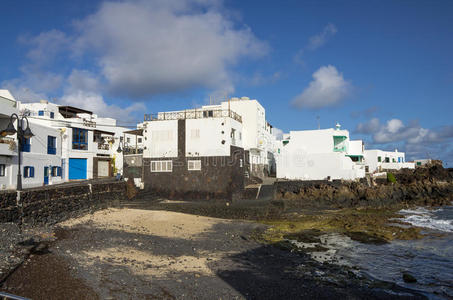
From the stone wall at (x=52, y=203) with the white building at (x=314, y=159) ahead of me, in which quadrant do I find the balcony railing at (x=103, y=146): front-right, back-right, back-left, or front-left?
front-left

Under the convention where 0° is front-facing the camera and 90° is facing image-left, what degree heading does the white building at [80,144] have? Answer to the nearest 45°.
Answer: approximately 315°

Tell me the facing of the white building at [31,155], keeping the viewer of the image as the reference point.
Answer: facing the viewer and to the right of the viewer

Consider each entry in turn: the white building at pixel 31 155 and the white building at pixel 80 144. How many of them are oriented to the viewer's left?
0

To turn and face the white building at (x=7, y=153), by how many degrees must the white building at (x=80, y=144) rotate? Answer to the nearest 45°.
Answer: approximately 45° to its right

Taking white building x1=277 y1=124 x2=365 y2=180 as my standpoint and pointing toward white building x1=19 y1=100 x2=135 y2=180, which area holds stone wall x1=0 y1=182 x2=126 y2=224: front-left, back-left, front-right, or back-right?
front-left

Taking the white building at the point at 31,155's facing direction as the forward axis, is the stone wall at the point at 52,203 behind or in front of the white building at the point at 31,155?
in front

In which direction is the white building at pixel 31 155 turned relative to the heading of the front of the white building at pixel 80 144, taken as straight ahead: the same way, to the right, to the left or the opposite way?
the same way

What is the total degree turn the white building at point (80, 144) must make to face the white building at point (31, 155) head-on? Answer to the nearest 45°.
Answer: approximately 45° to its right
